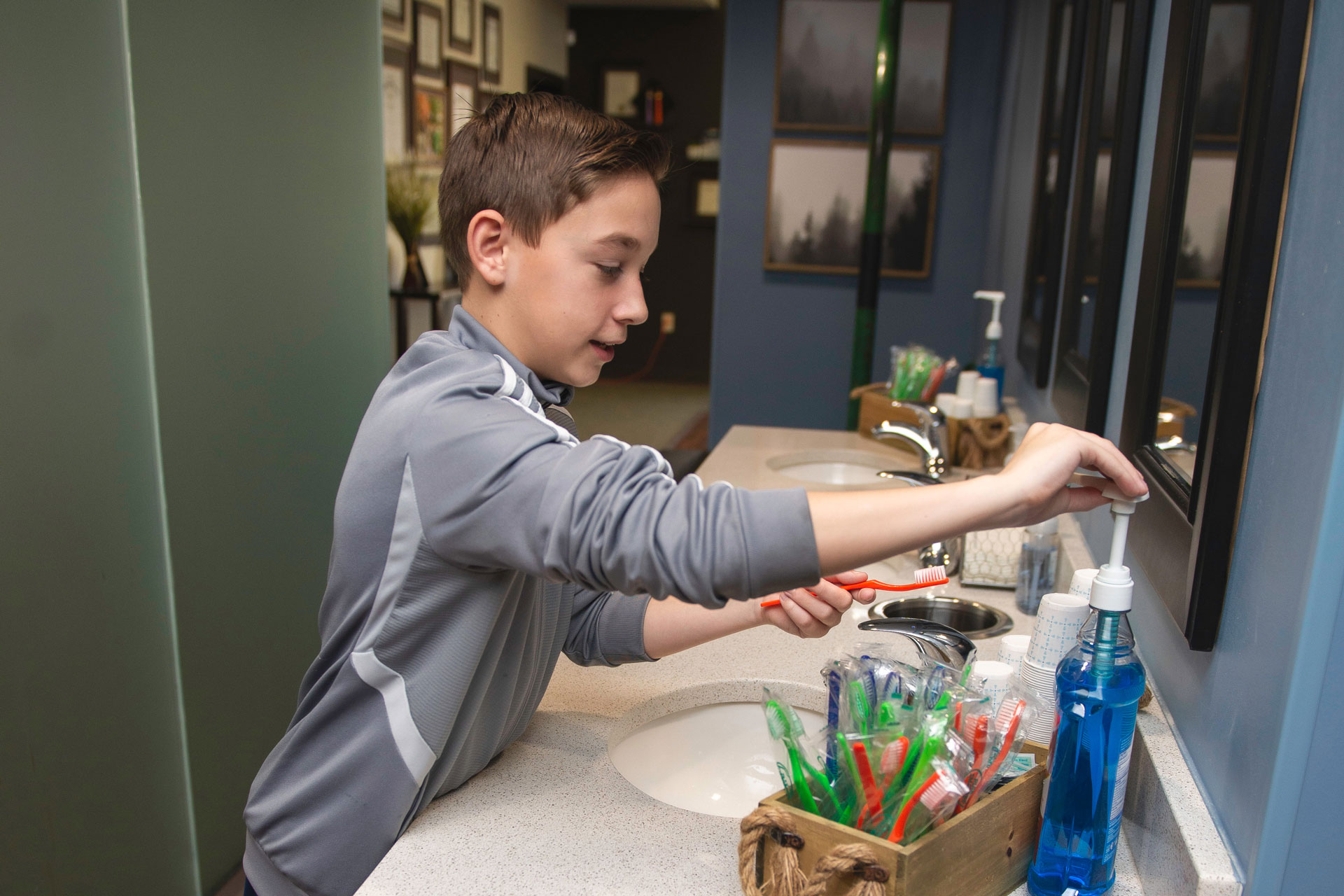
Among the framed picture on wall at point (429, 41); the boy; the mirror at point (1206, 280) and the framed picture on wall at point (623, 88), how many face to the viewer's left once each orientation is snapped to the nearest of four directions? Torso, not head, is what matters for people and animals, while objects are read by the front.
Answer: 1

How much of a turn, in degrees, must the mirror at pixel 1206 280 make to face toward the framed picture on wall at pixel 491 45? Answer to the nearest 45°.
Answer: approximately 45° to its right

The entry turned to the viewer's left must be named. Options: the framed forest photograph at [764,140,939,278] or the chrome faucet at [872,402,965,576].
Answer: the chrome faucet

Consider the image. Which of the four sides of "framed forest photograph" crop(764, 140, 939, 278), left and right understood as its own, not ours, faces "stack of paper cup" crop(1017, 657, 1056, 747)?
front

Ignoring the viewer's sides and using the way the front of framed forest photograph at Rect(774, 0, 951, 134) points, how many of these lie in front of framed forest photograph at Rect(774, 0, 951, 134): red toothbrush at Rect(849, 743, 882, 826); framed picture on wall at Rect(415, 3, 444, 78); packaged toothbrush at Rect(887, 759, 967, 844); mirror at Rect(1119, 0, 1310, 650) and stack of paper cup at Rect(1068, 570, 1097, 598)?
4

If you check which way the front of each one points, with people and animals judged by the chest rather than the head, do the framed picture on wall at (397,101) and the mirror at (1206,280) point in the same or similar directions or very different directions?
very different directions

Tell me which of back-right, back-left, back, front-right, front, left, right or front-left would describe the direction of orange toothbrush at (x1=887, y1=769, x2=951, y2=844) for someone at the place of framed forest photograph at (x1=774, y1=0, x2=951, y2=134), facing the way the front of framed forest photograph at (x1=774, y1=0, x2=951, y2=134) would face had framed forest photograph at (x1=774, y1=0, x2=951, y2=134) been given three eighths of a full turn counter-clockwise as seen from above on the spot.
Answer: back-right

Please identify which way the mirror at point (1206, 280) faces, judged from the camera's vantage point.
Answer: facing to the left of the viewer

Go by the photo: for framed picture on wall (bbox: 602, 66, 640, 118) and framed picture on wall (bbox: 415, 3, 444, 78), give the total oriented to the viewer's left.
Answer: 0

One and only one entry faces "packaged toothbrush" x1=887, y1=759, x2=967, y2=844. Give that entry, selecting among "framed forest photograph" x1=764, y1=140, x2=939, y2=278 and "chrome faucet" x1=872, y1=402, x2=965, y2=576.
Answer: the framed forest photograph

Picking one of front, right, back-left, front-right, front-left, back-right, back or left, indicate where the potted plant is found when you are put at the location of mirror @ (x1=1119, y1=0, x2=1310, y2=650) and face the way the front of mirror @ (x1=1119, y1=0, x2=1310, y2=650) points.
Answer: front-right

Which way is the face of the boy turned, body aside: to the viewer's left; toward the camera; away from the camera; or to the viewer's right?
to the viewer's right

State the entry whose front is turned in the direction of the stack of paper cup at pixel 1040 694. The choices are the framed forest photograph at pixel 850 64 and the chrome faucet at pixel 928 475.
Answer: the framed forest photograph

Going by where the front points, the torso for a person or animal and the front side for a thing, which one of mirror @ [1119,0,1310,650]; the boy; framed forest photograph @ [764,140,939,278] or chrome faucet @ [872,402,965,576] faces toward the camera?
the framed forest photograph

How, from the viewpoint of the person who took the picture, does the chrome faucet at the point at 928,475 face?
facing to the left of the viewer
